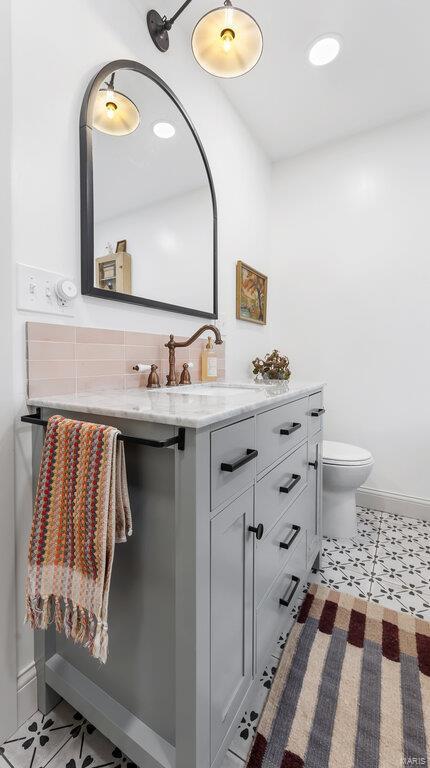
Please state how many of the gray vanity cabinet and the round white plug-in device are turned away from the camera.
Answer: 0

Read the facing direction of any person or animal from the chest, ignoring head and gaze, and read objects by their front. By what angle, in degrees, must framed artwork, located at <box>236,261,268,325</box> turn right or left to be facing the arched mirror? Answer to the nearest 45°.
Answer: approximately 90° to its right

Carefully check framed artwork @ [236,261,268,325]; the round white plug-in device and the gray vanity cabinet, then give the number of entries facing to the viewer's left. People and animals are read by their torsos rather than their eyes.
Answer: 0

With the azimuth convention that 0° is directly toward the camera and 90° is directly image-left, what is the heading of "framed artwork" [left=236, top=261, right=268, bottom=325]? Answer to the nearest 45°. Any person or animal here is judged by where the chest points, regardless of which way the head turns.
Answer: approximately 315°

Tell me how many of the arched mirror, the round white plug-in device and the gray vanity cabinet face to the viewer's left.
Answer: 0

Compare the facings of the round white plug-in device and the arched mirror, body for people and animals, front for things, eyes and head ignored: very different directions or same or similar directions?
same or similar directions

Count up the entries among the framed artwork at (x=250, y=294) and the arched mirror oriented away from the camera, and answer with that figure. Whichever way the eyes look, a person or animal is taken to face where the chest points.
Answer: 0

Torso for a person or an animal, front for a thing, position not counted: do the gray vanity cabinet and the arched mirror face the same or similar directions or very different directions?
same or similar directions

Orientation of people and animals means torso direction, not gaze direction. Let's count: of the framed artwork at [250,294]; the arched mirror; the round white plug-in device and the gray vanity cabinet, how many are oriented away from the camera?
0

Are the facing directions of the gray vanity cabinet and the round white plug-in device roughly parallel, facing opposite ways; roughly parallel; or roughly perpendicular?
roughly parallel

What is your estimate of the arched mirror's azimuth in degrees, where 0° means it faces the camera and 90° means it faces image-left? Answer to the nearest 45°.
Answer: approximately 315°

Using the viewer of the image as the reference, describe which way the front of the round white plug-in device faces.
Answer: facing the viewer and to the right of the viewer

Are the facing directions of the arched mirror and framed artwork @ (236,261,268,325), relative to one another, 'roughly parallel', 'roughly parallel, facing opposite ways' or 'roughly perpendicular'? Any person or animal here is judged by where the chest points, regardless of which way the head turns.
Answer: roughly parallel

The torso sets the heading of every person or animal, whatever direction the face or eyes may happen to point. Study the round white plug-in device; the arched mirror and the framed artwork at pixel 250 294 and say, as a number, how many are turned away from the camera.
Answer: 0
